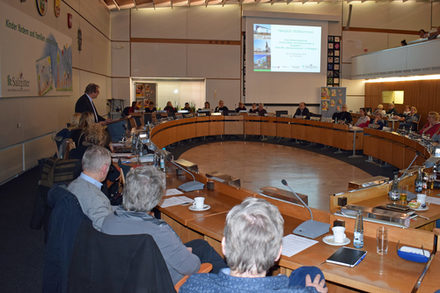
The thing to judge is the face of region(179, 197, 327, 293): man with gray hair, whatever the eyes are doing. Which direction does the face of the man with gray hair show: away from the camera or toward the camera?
away from the camera

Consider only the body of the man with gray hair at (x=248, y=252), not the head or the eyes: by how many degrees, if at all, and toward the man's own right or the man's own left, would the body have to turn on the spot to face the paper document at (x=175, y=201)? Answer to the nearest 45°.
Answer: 0° — they already face it

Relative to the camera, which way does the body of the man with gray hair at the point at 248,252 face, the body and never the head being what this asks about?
away from the camera

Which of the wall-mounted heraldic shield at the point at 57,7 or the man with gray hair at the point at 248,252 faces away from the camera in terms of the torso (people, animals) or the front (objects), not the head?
the man with gray hair

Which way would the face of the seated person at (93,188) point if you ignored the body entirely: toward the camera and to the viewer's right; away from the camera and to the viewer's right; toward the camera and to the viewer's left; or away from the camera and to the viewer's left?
away from the camera and to the viewer's right

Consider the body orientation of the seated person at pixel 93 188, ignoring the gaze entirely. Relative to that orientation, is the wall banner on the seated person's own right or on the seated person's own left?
on the seated person's own left

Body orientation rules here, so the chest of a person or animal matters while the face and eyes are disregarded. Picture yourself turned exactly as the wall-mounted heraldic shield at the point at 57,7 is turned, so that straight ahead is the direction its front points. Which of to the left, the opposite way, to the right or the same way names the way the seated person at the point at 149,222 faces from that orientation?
to the left
